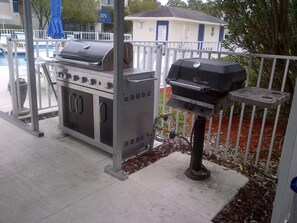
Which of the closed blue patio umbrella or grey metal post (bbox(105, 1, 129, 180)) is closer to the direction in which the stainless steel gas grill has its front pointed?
the grey metal post

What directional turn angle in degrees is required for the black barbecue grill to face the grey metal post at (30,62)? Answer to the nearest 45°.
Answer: approximately 45° to its right

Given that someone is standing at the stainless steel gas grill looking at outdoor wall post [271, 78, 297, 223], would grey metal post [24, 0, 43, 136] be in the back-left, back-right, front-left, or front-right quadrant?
back-right

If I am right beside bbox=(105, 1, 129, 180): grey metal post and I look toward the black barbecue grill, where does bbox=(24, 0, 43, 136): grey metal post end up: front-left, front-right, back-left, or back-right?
back-left

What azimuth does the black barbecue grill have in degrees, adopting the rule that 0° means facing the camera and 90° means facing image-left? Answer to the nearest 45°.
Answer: approximately 45°

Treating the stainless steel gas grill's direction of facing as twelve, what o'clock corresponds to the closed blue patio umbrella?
The closed blue patio umbrella is roughly at 4 o'clock from the stainless steel gas grill.

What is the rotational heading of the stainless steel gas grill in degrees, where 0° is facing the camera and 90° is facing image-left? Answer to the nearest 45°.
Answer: approximately 45°
